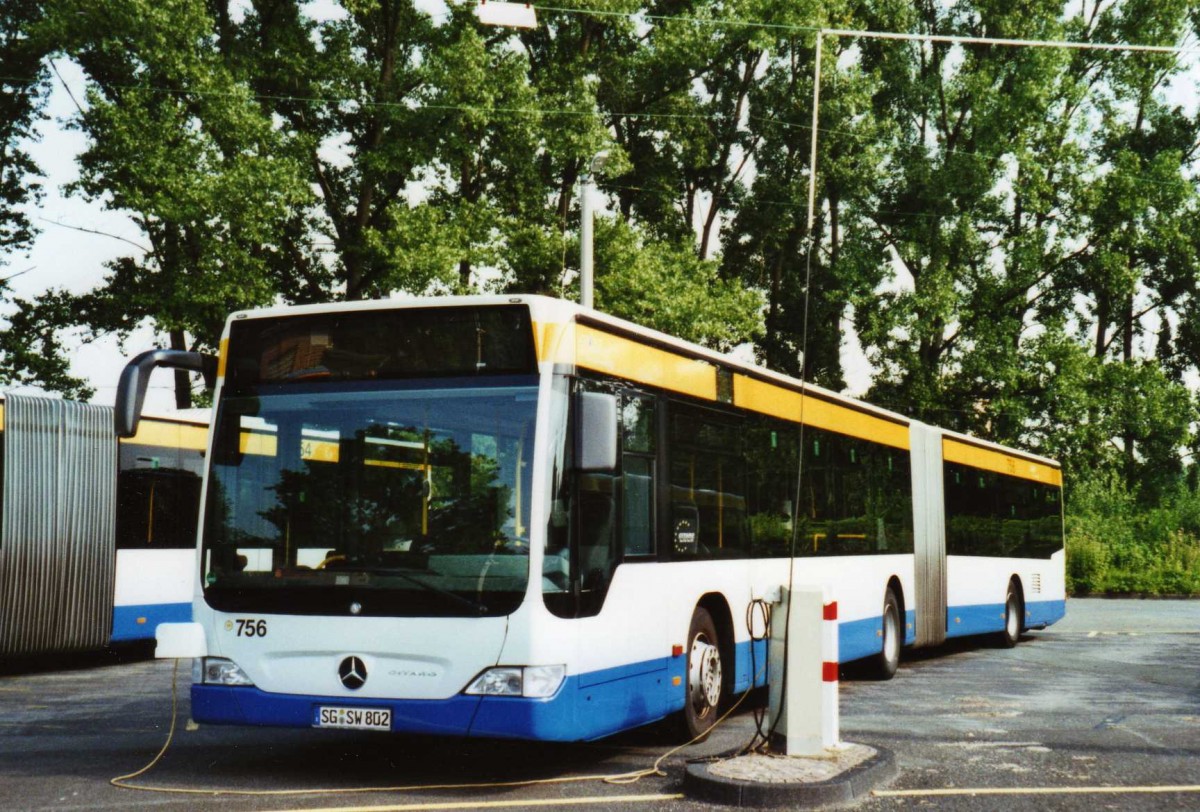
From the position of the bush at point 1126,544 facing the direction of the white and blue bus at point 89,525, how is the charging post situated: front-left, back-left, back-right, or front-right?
front-left

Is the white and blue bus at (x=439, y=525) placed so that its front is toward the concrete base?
no

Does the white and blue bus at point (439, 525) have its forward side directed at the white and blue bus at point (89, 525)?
no

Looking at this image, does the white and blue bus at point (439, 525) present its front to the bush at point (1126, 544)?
no

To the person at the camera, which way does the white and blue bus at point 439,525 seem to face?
facing the viewer and to the left of the viewer
